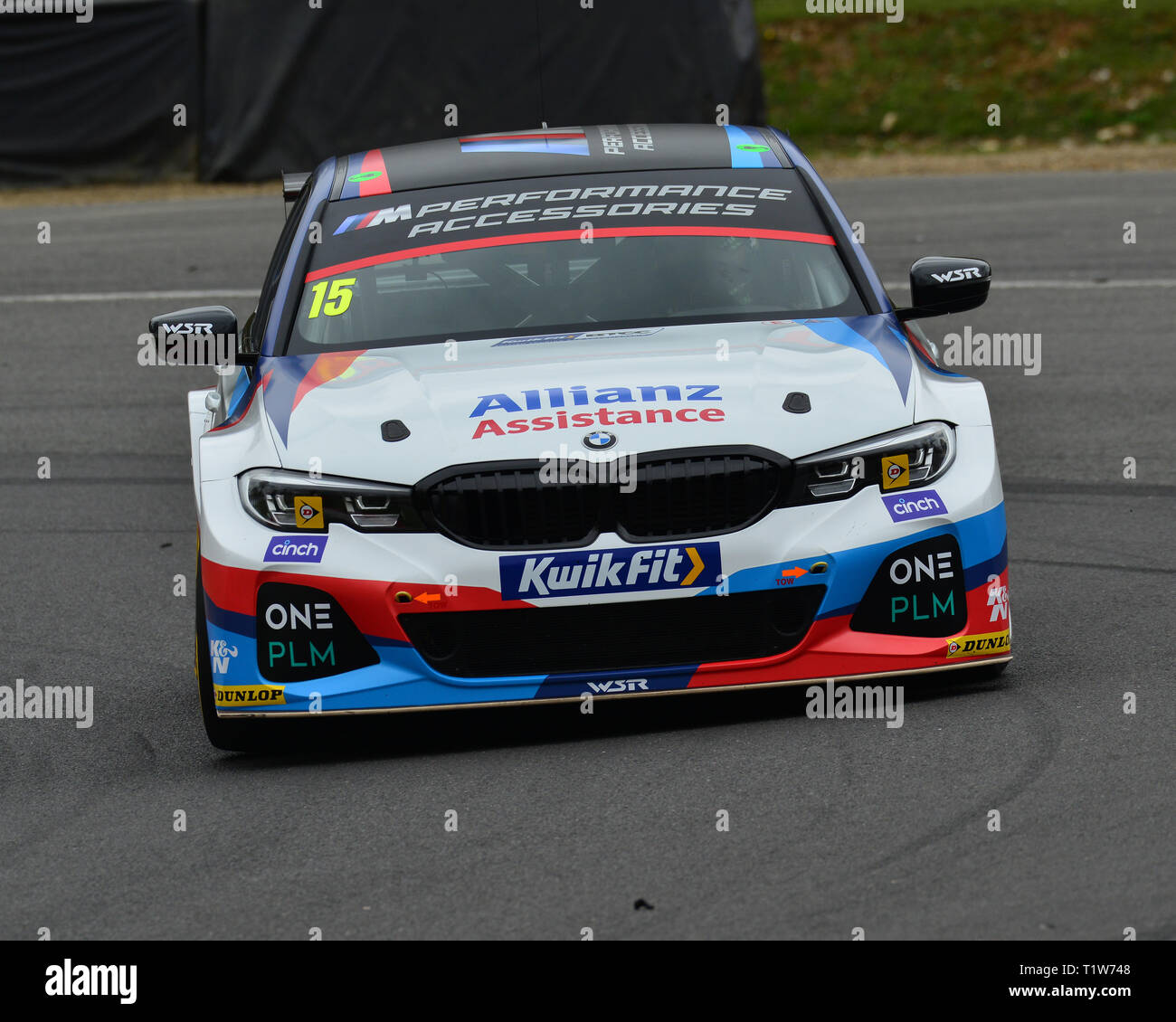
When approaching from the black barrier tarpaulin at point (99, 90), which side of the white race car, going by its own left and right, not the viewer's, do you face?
back

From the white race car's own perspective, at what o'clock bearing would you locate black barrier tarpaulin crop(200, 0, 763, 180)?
The black barrier tarpaulin is roughly at 6 o'clock from the white race car.

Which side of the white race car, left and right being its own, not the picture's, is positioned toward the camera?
front
